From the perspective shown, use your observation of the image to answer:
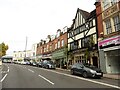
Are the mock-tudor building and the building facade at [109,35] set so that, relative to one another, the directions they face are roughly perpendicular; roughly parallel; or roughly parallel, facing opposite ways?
roughly parallel

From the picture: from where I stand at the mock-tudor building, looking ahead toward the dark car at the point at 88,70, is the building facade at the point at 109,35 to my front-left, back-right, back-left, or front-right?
front-left

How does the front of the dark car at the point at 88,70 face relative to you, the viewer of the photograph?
facing the viewer and to the right of the viewer

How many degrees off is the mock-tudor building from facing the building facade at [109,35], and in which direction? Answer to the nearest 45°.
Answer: approximately 90° to its left

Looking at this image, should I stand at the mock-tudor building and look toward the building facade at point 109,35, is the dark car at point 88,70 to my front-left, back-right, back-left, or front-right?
front-right

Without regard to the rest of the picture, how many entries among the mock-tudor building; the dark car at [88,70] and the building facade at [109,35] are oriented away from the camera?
0

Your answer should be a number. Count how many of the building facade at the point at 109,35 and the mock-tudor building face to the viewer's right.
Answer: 0

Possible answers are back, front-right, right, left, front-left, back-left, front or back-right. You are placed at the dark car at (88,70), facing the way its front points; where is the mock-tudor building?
back-left

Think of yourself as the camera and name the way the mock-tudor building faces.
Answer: facing the viewer and to the left of the viewer

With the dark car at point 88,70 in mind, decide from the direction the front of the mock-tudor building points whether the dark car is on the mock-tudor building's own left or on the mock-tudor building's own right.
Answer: on the mock-tudor building's own left

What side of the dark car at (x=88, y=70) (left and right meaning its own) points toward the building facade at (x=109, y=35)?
left

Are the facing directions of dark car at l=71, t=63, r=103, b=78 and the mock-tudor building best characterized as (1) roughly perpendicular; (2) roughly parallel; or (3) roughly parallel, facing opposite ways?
roughly perpendicular

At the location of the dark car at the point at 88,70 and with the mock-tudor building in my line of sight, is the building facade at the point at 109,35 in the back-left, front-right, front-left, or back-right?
front-right
